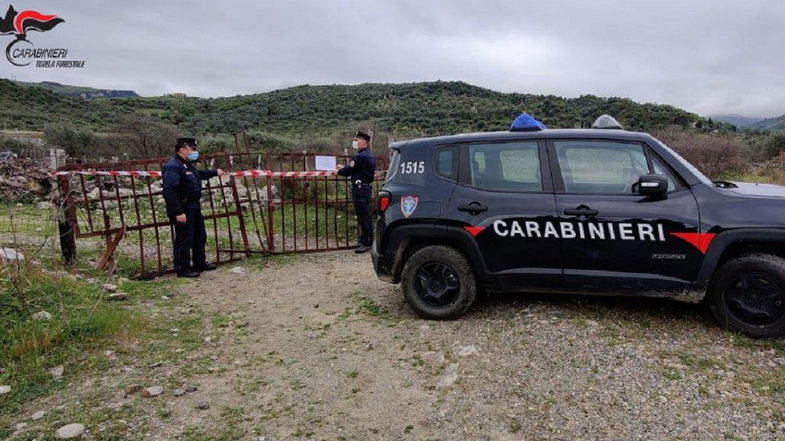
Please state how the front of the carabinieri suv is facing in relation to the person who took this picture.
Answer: facing to the right of the viewer

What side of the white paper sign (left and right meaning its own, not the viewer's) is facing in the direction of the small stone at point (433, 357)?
front

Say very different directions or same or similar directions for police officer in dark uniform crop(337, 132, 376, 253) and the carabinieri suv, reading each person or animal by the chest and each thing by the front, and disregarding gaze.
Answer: very different directions

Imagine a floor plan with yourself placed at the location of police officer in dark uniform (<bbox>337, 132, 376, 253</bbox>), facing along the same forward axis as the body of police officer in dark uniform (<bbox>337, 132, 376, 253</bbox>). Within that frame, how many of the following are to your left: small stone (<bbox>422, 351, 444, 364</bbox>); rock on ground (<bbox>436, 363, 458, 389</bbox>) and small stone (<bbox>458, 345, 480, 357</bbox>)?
3

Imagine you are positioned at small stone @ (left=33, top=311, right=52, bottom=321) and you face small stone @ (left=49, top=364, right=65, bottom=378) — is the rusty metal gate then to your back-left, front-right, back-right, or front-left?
back-left

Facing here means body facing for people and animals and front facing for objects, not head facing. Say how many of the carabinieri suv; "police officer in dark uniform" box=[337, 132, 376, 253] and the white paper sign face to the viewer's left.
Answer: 1

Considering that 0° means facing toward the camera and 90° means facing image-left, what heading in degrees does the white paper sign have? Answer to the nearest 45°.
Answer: approximately 0°

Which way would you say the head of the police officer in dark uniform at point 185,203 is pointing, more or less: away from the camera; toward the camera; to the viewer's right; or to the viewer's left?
to the viewer's right

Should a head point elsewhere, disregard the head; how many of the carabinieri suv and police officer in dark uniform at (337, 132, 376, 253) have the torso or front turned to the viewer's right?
1

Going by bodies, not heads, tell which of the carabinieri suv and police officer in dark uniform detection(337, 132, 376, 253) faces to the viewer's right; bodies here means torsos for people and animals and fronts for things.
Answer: the carabinieri suv

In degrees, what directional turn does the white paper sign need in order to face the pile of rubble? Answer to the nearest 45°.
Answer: approximately 135° to its right

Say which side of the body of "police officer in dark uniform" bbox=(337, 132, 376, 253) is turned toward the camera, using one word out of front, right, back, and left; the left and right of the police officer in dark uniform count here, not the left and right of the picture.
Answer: left
